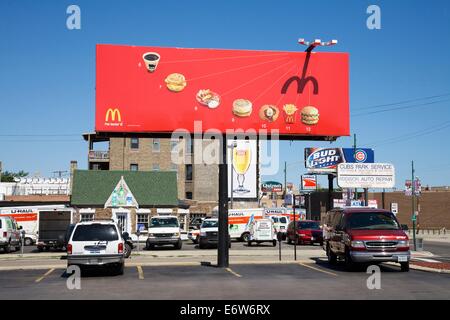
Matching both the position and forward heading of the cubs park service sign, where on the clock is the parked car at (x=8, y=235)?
The parked car is roughly at 3 o'clock from the cubs park service sign.

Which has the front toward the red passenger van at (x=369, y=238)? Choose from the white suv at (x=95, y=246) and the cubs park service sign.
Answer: the cubs park service sign

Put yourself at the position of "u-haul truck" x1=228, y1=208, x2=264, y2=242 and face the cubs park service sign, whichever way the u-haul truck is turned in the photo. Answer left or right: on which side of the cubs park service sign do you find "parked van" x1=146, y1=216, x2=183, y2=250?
right

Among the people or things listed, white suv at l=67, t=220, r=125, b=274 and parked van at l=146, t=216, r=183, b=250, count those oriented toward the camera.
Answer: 1

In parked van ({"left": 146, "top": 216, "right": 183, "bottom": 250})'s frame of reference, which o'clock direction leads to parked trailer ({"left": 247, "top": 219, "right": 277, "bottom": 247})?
parked trailer ({"left": 247, "top": 219, "right": 277, "bottom": 247}) is roughly at 8 o'clock from parked van ({"left": 146, "top": 216, "right": 183, "bottom": 250}).

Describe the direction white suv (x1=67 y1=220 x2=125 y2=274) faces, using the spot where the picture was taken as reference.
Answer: facing away from the viewer

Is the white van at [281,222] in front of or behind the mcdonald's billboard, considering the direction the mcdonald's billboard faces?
behind

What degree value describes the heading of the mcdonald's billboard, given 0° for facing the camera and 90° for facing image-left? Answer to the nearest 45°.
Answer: approximately 0°

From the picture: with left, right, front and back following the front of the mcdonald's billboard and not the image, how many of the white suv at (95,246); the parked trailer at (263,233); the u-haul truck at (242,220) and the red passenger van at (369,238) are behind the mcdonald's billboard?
2

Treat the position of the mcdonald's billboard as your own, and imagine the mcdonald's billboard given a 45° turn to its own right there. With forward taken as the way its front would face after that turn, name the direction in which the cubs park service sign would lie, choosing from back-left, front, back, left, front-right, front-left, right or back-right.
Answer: back

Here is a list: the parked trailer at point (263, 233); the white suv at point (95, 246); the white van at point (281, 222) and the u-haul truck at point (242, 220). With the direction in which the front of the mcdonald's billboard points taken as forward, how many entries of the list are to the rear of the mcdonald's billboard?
3

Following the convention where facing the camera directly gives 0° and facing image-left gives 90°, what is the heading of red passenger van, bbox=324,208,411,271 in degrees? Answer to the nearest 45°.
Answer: approximately 315°

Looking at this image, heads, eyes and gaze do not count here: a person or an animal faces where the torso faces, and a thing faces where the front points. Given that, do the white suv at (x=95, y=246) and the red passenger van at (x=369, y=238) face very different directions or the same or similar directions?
very different directions

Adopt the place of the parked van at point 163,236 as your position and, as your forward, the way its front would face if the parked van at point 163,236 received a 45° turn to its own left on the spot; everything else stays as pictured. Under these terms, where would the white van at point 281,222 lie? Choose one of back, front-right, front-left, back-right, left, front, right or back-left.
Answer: left
